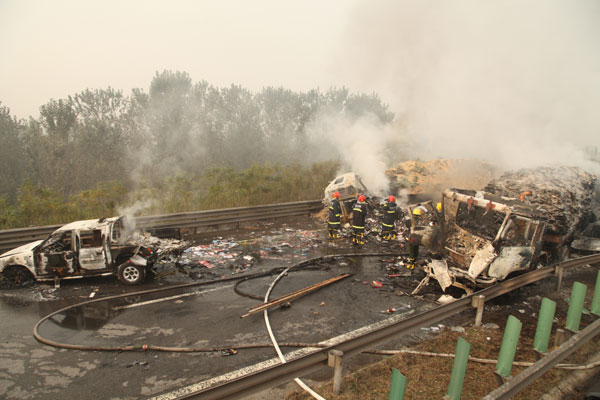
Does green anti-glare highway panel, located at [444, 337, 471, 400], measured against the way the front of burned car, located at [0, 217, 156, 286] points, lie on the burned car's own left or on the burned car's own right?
on the burned car's own left

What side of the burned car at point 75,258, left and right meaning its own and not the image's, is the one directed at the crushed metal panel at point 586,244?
back

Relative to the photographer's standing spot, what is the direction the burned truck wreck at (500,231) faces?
facing the viewer and to the left of the viewer

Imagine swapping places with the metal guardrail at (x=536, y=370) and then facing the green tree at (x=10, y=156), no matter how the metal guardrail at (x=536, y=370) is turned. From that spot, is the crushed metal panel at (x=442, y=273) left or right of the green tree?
right

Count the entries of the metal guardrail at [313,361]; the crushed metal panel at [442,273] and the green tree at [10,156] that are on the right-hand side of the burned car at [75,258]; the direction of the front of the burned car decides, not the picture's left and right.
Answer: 1

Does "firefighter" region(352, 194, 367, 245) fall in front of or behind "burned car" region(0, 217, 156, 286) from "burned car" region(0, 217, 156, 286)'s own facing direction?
behind

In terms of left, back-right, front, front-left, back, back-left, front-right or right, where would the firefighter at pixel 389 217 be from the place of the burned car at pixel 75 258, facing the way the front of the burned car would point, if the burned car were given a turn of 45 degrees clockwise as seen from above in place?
back-right

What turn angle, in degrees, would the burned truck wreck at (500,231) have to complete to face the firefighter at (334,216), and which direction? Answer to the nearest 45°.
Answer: approximately 90° to its right

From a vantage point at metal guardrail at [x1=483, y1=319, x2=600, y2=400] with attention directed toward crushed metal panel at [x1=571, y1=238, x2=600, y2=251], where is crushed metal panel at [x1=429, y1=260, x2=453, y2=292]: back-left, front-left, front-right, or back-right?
front-left

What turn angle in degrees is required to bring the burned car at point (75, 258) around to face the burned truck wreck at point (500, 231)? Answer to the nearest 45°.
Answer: approximately 135° to its left

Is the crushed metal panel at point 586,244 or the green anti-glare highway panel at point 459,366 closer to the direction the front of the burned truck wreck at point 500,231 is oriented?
the green anti-glare highway panel

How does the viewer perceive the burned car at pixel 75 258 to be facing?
facing to the left of the viewer

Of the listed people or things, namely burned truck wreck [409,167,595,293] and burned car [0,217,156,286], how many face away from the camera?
0

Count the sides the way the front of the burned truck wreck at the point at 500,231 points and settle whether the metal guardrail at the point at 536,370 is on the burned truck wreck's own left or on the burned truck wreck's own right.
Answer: on the burned truck wreck's own left

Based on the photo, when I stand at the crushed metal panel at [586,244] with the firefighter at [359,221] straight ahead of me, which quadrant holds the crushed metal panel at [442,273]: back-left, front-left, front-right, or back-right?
front-left

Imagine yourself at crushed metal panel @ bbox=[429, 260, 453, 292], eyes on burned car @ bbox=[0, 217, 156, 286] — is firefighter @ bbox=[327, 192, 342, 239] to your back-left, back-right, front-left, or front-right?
front-right
